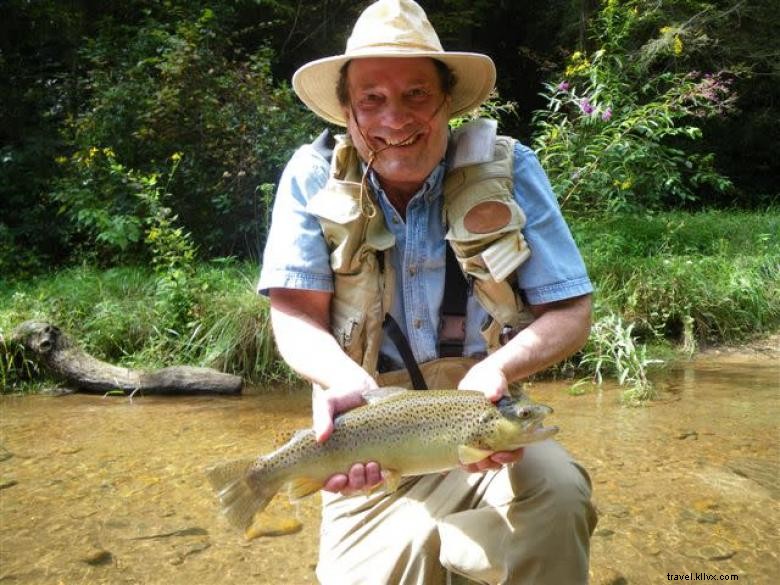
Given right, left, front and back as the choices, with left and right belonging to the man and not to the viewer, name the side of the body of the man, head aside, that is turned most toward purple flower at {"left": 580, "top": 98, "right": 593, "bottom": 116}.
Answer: back

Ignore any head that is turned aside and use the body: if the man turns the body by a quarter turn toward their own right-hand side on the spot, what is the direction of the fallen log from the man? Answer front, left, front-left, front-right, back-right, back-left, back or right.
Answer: front-right

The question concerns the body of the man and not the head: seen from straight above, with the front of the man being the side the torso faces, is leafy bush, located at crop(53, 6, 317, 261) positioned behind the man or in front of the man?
behind

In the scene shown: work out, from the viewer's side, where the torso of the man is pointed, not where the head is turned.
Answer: toward the camera

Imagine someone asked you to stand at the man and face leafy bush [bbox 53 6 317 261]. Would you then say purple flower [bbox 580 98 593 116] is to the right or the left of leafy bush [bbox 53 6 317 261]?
right
